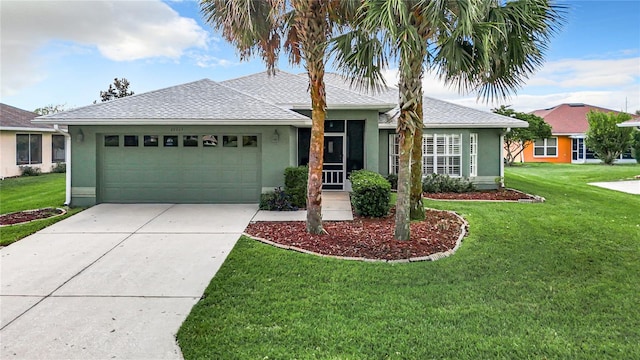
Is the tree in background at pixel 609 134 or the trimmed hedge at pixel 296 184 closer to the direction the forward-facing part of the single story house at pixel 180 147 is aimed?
the trimmed hedge

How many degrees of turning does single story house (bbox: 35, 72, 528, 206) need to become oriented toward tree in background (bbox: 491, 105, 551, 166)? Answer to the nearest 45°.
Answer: approximately 135° to its left

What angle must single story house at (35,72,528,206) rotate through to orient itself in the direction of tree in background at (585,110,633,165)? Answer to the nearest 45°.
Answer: approximately 135° to its left

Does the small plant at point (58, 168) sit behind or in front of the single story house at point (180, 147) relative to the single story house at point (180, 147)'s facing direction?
behind

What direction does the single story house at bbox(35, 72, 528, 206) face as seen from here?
toward the camera

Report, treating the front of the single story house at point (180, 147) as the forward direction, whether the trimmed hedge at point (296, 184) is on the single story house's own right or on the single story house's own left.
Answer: on the single story house's own left

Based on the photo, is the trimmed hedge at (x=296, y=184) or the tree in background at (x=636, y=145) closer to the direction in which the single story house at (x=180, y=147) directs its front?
the trimmed hedge

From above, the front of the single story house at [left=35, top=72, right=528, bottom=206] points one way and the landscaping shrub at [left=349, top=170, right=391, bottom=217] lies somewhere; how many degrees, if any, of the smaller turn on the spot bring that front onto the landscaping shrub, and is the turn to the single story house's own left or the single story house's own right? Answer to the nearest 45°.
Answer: approximately 45° to the single story house's own left
